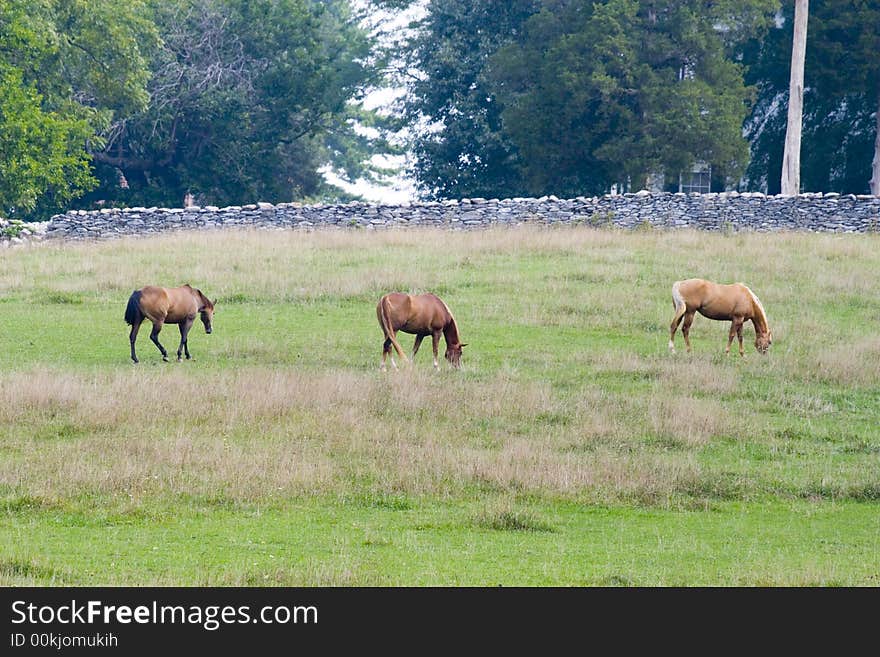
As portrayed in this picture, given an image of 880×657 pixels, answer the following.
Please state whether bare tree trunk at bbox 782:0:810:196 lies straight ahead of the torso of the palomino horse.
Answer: no

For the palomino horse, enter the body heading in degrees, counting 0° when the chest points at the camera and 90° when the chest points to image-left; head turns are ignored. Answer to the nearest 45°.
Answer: approximately 270°

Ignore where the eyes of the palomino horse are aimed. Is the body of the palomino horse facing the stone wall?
no

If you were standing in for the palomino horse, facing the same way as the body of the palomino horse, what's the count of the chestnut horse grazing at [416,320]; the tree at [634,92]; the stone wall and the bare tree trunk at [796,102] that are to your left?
3

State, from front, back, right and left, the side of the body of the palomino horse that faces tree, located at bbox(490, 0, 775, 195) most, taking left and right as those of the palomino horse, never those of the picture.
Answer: left

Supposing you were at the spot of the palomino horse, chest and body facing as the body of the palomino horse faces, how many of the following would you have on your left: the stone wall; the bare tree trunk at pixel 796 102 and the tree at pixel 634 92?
3

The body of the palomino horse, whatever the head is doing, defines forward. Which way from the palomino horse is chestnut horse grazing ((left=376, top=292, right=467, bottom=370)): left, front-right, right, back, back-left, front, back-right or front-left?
back-right

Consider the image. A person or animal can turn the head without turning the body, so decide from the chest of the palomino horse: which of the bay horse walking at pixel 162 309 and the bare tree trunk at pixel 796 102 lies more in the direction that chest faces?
the bare tree trunk

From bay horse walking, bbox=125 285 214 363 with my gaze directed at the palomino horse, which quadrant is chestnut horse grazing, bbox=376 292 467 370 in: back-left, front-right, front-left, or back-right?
front-right
